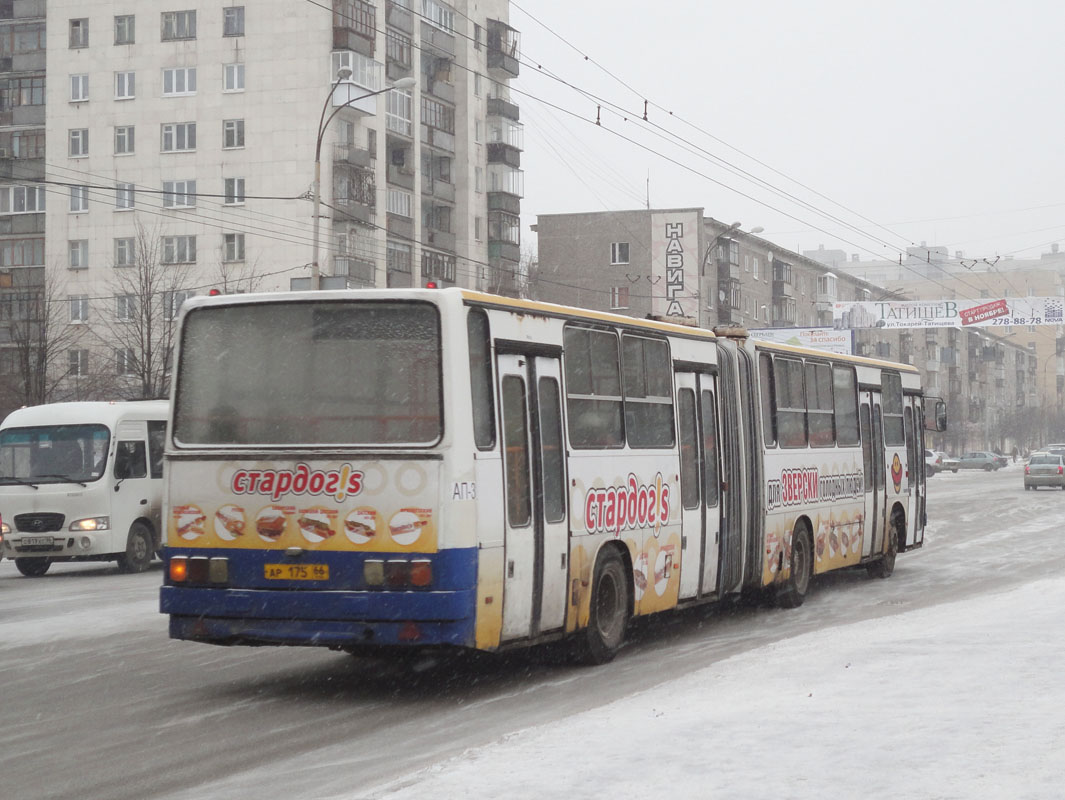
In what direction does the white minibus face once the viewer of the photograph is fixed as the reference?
facing the viewer and to the left of the viewer

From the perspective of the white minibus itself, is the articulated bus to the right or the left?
on its left

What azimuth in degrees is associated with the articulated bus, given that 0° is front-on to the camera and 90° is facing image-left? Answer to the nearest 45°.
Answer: approximately 225°

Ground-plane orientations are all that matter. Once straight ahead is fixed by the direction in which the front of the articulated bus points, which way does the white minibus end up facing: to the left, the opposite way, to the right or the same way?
the opposite way

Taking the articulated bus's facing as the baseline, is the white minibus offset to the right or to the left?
on its left
